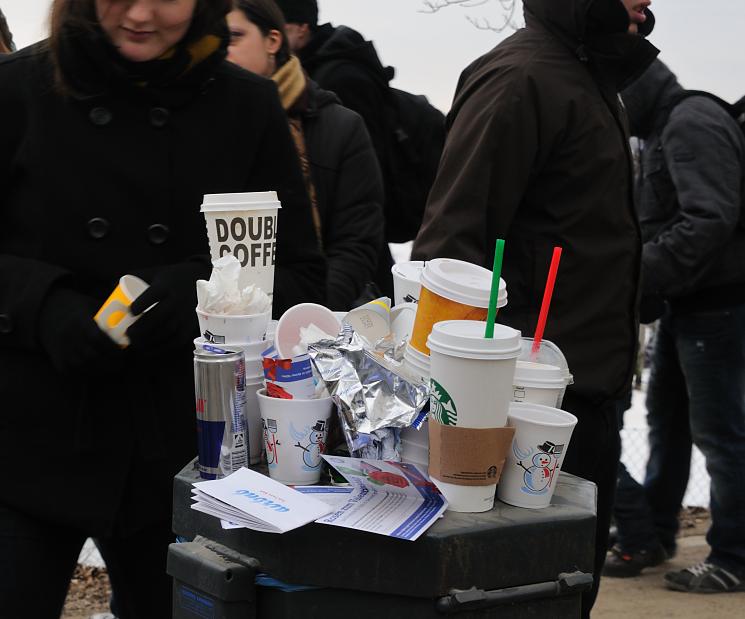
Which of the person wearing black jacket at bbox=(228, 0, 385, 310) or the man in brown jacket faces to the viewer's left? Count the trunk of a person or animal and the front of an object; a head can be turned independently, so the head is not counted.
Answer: the person wearing black jacket

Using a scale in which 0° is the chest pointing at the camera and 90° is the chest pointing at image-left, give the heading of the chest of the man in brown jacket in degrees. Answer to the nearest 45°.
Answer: approximately 270°

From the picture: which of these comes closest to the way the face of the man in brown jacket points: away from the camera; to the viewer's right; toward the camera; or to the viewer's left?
to the viewer's right

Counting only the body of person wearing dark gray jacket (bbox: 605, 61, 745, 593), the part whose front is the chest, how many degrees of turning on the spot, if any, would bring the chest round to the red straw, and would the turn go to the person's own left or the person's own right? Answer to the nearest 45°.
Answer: approximately 90° to the person's own left

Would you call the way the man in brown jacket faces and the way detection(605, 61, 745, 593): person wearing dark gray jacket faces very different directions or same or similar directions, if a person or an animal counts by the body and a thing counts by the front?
very different directions

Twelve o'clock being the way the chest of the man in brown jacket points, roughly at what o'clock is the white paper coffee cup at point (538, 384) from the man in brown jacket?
The white paper coffee cup is roughly at 3 o'clock from the man in brown jacket.

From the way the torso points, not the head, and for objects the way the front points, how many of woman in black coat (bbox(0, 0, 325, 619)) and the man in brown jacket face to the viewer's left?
0

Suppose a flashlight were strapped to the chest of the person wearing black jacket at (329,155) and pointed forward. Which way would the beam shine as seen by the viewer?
to the viewer's left

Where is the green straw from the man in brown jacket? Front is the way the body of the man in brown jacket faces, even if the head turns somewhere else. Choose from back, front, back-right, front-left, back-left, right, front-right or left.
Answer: right

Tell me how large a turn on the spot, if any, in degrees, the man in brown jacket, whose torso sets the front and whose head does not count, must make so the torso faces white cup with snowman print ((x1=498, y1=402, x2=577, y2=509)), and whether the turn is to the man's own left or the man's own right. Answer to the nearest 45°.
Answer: approximately 90° to the man's own right
